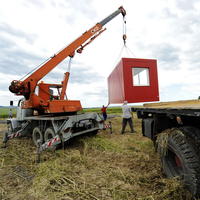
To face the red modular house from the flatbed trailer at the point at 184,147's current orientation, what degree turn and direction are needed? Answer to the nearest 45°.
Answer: approximately 135° to its left

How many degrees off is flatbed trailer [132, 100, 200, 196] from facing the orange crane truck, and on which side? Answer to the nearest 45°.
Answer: approximately 180°

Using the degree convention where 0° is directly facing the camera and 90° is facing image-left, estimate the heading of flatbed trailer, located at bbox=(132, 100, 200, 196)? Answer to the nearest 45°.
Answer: approximately 315°
